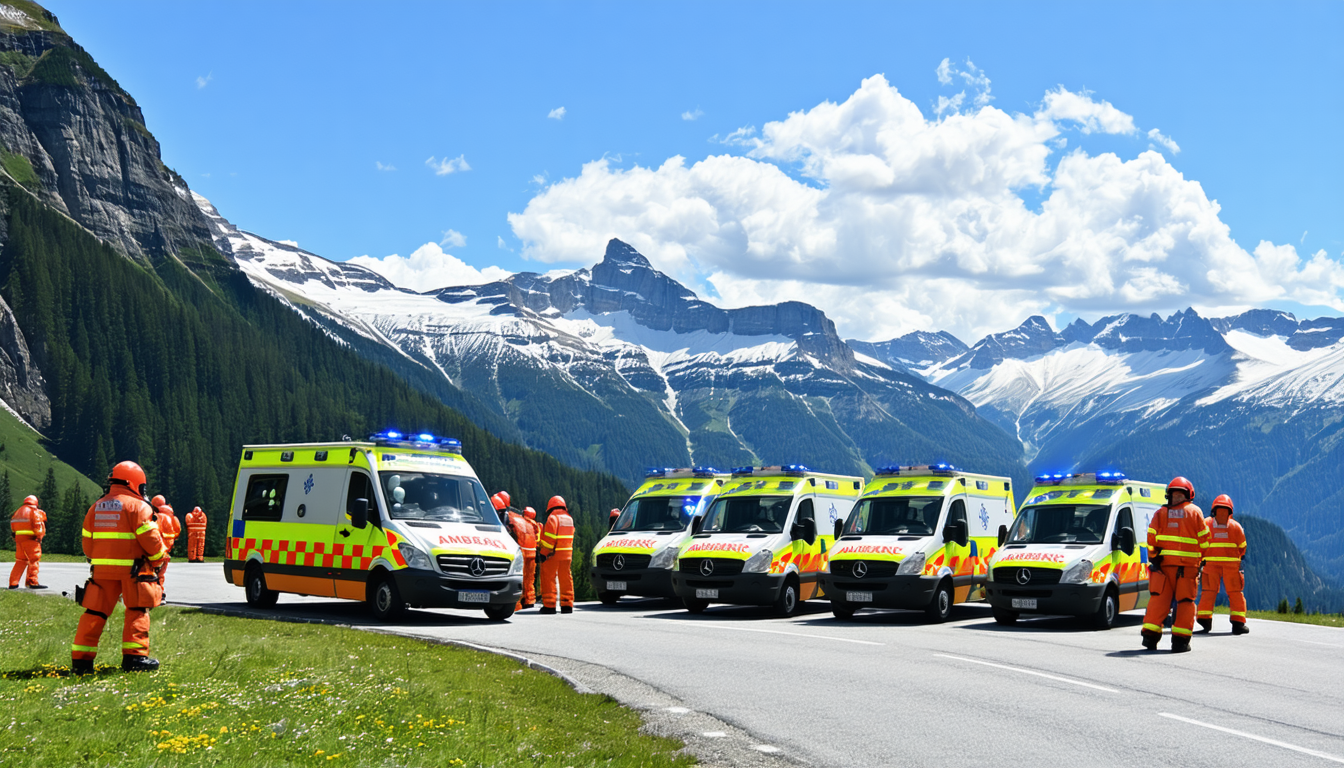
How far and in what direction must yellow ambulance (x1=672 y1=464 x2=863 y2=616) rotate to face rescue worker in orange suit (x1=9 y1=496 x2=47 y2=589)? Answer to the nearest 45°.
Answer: approximately 45° to its right

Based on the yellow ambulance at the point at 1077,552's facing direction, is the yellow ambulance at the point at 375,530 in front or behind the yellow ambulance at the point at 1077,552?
in front

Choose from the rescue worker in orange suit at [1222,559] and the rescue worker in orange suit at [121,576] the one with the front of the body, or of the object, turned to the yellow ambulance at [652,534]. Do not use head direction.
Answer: the rescue worker in orange suit at [121,576]

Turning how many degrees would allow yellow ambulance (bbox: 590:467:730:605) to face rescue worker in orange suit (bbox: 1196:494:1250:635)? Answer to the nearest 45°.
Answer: approximately 90° to its left

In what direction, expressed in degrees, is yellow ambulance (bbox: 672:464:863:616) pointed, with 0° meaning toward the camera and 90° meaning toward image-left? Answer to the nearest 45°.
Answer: approximately 45°

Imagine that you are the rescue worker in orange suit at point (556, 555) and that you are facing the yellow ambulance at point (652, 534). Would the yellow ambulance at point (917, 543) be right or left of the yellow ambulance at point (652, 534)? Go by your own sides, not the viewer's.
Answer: right

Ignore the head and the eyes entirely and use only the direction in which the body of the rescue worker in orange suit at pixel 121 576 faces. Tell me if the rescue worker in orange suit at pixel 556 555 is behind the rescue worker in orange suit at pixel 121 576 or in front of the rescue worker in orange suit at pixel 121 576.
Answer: in front

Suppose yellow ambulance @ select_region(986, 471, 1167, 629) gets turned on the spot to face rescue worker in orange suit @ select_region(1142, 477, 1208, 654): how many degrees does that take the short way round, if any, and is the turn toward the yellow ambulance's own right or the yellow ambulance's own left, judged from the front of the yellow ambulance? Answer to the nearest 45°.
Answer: approximately 45° to the yellow ambulance's own left

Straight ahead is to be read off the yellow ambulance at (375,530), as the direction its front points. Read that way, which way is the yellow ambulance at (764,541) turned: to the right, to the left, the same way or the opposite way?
to the right

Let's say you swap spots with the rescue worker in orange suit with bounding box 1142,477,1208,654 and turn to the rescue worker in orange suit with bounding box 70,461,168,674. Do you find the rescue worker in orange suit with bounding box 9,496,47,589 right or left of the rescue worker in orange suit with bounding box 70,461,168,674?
right

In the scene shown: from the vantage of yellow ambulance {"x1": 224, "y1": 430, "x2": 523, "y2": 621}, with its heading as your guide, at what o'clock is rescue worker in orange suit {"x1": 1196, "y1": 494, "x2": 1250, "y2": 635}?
The rescue worker in orange suit is roughly at 11 o'clock from the yellow ambulance.

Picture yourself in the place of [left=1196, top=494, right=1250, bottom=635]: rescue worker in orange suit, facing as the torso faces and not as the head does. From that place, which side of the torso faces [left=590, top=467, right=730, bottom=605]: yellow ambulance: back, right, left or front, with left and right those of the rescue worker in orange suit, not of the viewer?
right
